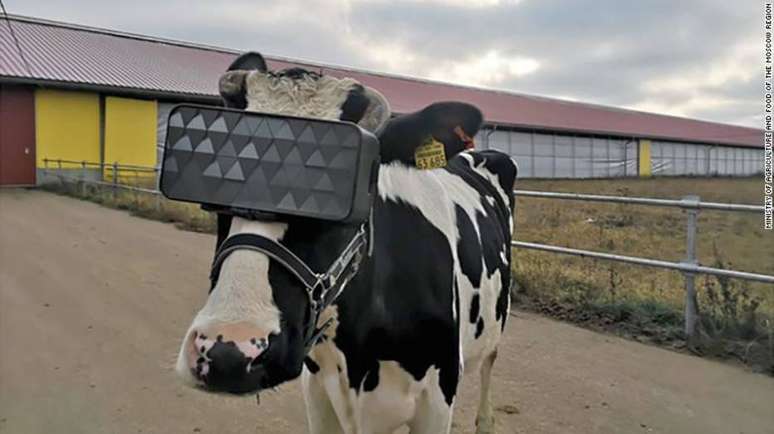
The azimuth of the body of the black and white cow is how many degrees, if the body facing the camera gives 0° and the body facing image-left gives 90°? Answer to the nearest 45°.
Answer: approximately 45°

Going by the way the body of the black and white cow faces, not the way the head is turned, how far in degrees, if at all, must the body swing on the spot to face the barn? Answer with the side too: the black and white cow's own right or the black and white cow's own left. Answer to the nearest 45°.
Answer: approximately 135° to the black and white cow's own right
